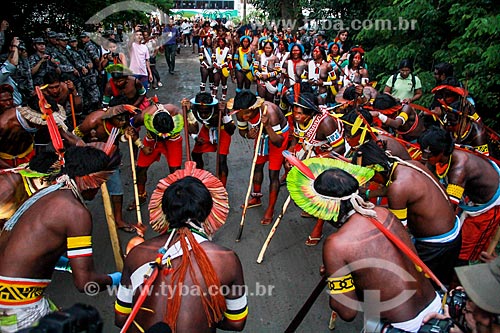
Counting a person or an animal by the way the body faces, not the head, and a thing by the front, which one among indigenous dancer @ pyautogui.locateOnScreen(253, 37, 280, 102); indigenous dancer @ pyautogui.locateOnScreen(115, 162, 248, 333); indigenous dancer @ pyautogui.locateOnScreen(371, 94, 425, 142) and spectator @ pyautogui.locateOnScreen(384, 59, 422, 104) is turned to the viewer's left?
indigenous dancer @ pyautogui.locateOnScreen(371, 94, 425, 142)

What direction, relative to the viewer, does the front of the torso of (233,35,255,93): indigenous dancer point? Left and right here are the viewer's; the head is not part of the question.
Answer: facing the viewer

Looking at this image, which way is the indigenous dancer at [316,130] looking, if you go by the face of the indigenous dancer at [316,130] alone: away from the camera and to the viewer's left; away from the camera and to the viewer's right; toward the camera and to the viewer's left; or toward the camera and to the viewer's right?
toward the camera and to the viewer's left

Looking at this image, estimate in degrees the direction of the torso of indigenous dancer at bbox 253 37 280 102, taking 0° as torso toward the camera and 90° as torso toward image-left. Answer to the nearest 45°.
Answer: approximately 0°

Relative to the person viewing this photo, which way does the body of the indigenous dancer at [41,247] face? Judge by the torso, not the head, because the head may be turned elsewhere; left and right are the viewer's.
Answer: facing away from the viewer and to the right of the viewer

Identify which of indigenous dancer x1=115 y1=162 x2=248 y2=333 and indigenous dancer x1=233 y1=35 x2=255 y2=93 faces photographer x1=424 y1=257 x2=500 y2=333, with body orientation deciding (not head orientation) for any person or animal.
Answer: indigenous dancer x1=233 y1=35 x2=255 y2=93

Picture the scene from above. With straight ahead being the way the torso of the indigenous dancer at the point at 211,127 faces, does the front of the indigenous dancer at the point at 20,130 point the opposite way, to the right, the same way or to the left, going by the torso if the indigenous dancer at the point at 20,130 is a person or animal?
to the left

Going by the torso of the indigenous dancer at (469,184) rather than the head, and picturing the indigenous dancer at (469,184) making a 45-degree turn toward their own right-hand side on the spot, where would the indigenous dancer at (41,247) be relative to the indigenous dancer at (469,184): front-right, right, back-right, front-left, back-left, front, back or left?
left

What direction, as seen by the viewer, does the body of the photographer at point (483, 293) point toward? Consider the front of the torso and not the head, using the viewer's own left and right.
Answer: facing to the left of the viewer

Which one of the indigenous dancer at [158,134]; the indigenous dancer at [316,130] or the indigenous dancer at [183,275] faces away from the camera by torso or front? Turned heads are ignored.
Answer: the indigenous dancer at [183,275]

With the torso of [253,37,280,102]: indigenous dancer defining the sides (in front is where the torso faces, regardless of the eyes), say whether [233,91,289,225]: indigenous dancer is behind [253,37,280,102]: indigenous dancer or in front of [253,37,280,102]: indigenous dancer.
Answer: in front

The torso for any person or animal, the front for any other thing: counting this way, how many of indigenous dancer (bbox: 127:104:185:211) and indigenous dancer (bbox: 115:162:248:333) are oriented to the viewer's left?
0

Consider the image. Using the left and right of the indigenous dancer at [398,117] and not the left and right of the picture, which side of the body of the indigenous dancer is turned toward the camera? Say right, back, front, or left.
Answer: left

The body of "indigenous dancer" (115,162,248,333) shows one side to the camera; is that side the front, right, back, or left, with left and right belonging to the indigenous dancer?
back

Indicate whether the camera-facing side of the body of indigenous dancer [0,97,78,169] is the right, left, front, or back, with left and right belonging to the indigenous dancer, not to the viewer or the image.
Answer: right

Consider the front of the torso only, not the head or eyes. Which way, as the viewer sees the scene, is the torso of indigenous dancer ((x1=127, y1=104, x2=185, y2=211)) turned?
toward the camera

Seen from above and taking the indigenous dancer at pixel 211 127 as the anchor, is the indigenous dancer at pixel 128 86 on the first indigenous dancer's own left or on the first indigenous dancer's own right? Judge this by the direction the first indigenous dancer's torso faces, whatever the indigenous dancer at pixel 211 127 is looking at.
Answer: on the first indigenous dancer's own right
